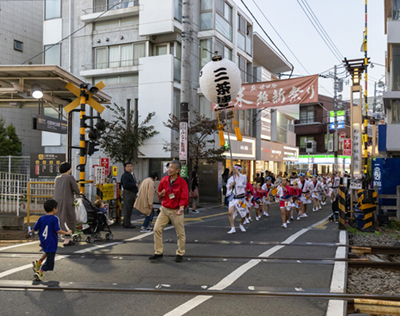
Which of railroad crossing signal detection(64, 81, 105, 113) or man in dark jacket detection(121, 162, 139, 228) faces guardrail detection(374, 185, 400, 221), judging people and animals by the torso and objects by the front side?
the man in dark jacket

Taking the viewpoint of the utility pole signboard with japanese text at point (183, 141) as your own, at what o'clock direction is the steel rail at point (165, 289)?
The steel rail is roughly at 12 o'clock from the utility pole signboard with japanese text.

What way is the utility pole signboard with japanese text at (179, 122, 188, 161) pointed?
toward the camera

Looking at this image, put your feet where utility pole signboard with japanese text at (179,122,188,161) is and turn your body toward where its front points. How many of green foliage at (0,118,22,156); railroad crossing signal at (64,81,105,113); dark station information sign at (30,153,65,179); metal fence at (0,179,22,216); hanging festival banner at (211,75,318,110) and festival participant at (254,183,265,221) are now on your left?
2

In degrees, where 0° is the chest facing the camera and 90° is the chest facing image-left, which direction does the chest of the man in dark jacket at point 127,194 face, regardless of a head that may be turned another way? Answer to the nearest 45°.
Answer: approximately 270°

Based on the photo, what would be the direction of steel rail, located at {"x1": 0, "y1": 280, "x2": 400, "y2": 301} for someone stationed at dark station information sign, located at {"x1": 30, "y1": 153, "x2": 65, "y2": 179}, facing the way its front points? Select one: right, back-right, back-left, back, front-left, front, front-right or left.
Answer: front

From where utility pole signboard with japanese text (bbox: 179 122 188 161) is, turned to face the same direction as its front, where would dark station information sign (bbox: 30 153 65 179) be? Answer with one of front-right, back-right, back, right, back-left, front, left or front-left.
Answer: right
